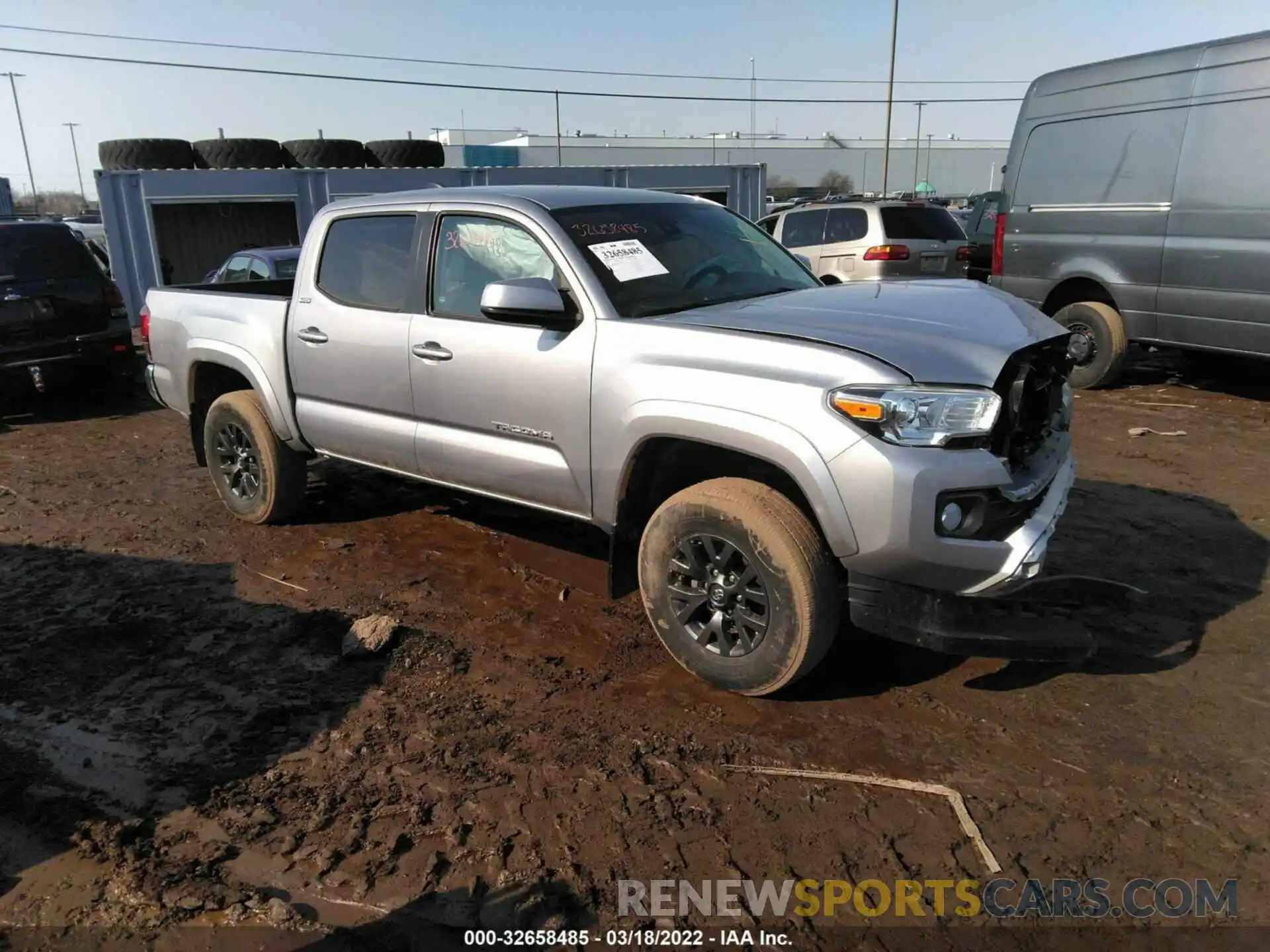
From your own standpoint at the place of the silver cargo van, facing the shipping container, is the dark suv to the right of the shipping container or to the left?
left

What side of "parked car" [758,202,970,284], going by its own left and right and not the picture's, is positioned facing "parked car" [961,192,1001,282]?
right

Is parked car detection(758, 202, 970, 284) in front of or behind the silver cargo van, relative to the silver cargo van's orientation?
behind

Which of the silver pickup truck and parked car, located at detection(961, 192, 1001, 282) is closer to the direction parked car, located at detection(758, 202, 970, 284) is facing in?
the parked car

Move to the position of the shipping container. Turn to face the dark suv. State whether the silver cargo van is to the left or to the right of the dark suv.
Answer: left

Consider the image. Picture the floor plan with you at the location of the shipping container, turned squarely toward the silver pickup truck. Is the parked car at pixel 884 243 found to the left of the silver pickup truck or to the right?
left

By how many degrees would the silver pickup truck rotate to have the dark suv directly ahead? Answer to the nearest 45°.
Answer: approximately 180°

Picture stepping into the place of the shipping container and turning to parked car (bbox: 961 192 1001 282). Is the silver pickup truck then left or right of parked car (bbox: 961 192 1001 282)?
right

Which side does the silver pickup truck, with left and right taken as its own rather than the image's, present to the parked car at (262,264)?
back

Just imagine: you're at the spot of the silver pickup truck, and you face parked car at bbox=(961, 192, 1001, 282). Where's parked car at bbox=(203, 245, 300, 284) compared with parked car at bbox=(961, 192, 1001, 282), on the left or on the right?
left

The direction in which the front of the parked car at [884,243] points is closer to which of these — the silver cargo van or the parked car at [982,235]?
the parked car

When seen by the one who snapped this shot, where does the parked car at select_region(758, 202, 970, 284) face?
facing away from the viewer and to the left of the viewer

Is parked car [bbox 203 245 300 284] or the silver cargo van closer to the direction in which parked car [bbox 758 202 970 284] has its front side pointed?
the parked car
